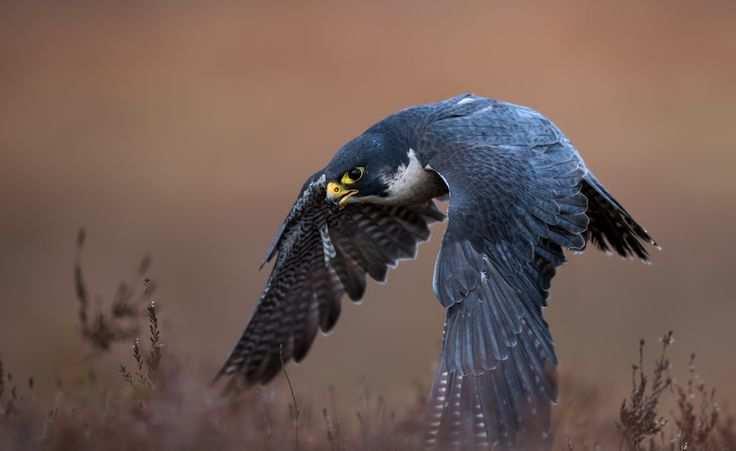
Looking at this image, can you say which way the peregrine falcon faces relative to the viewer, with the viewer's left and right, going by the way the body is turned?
facing the viewer and to the left of the viewer
